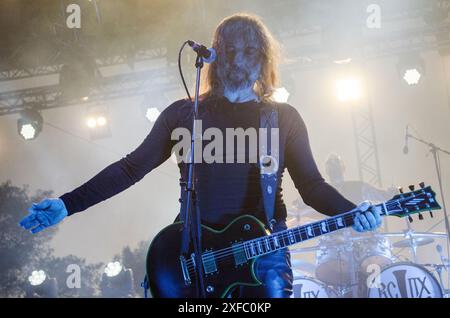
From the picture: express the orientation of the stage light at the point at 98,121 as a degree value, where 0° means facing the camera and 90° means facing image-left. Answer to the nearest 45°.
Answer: approximately 0°

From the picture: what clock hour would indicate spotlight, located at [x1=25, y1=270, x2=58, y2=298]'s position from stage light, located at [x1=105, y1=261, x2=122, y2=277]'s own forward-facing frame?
The spotlight is roughly at 4 o'clock from the stage light.

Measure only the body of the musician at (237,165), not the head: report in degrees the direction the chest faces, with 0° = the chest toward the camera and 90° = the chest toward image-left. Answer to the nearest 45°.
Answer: approximately 0°

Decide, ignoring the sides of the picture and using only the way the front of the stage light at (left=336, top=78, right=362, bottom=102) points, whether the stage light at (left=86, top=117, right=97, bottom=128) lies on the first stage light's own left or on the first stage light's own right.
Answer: on the first stage light's own right
